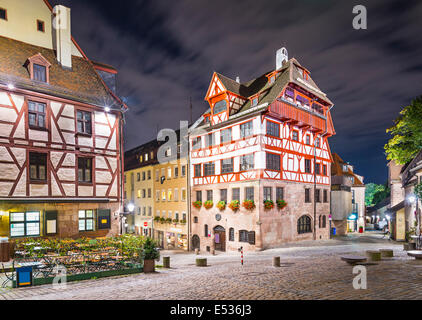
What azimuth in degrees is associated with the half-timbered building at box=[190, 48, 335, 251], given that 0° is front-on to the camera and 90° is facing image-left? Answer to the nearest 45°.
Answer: approximately 45°
